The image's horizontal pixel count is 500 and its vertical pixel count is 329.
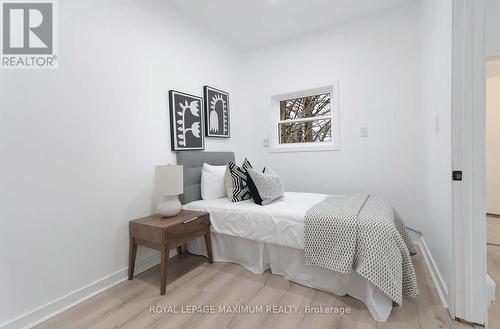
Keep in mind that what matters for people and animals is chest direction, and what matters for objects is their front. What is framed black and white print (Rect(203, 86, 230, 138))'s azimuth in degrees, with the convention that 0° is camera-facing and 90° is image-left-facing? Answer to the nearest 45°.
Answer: approximately 315°

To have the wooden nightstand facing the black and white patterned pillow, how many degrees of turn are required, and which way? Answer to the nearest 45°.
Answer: approximately 45° to its left

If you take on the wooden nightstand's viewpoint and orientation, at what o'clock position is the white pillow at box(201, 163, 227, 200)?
The white pillow is roughly at 9 o'clock from the wooden nightstand.

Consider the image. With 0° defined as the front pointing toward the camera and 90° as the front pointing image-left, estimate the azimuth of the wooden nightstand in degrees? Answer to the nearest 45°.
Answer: approximately 315°

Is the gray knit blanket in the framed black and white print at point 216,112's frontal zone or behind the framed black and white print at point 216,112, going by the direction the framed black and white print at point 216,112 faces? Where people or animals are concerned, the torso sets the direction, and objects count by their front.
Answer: frontal zone

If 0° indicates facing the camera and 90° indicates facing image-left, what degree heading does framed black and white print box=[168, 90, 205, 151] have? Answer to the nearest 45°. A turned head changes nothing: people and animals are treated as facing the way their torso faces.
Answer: approximately 315°

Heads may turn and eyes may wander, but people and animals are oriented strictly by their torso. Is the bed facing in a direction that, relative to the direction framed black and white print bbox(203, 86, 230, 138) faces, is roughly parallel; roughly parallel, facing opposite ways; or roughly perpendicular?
roughly parallel

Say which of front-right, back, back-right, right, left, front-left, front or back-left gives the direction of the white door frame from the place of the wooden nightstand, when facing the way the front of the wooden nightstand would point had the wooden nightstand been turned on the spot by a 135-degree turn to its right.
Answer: back-left
